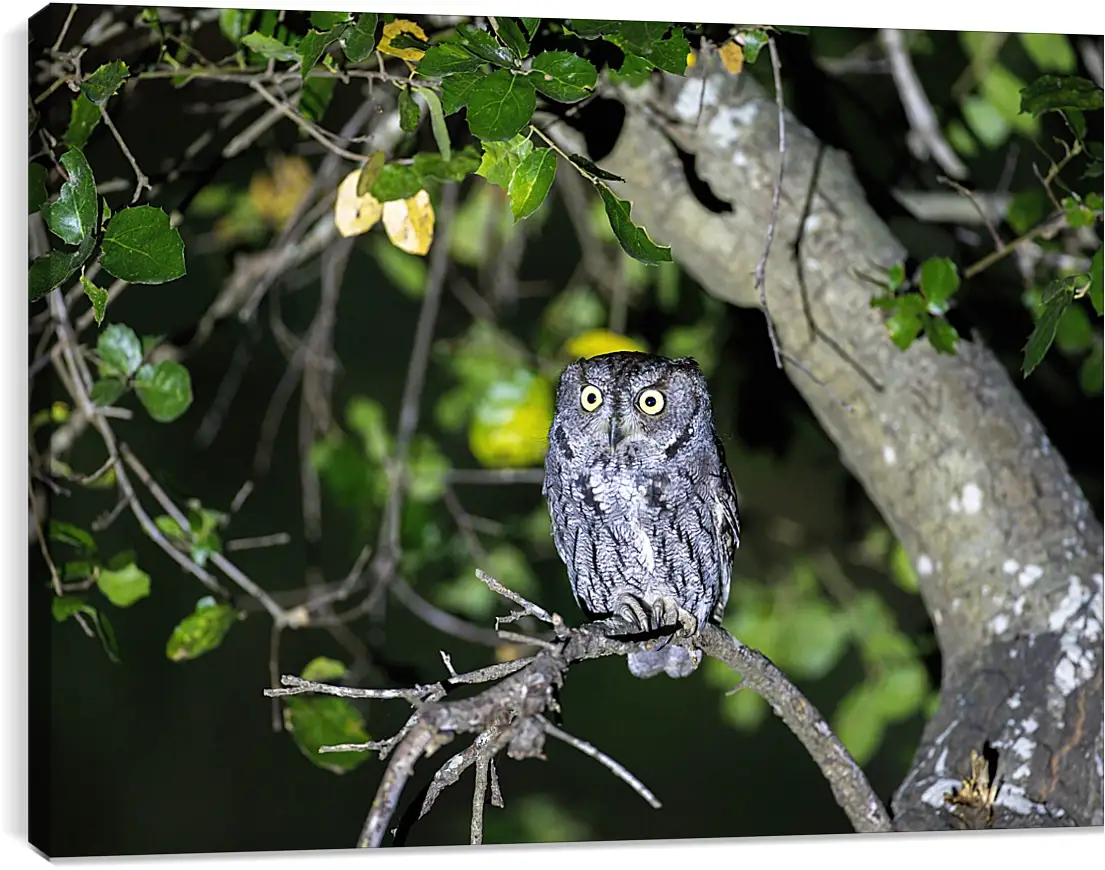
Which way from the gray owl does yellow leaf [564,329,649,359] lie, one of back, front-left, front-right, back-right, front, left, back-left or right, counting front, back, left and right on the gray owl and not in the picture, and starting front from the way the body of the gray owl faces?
back

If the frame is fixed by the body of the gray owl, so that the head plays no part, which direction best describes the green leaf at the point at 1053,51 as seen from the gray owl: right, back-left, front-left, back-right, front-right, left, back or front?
back-left

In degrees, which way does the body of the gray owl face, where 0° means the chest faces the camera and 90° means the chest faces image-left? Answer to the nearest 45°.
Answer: approximately 0°

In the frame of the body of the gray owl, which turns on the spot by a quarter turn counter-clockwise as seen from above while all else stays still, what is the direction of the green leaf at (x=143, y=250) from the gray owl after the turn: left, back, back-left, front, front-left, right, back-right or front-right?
back-right
